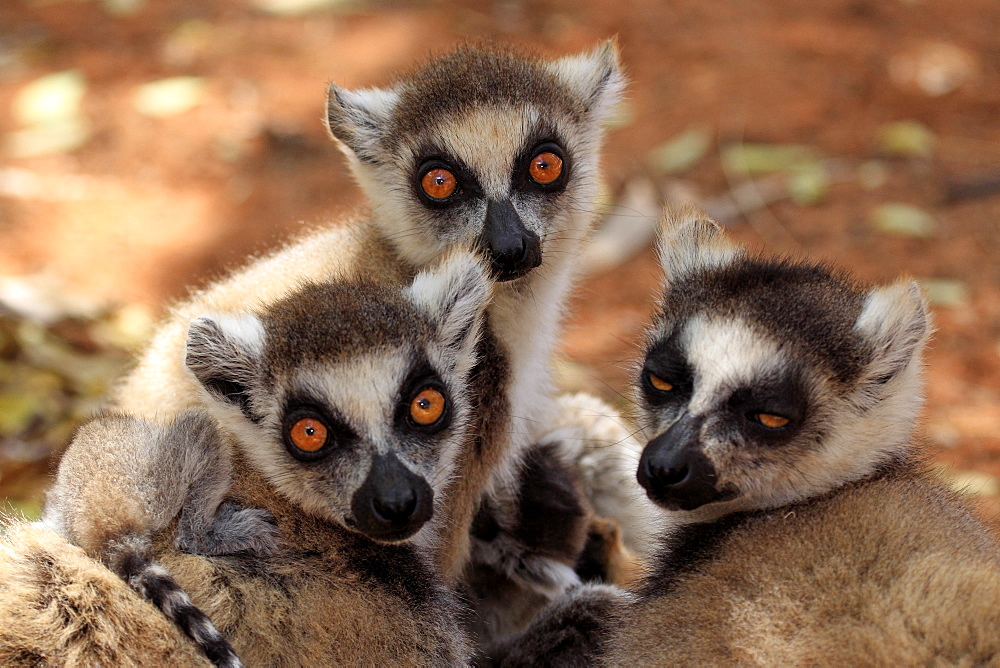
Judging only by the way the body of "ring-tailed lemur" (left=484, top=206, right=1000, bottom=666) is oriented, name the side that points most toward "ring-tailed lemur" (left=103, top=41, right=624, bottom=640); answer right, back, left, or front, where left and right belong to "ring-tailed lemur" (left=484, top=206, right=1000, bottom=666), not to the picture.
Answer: front

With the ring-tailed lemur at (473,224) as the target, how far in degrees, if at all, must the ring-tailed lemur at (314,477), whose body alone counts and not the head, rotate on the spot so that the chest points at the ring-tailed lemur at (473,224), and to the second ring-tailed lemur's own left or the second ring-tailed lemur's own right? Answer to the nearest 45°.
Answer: approximately 90° to the second ring-tailed lemur's own left
